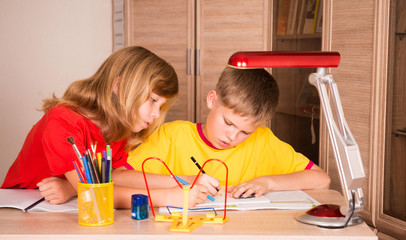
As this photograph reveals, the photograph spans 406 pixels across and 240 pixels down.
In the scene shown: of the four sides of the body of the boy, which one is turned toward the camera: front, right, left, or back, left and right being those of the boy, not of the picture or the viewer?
front

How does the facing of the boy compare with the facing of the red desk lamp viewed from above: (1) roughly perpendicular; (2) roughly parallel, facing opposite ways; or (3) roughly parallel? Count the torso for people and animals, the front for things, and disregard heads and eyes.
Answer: roughly perpendicular

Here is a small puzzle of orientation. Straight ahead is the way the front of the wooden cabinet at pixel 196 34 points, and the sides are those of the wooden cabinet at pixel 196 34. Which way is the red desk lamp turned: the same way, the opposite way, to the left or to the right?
to the right

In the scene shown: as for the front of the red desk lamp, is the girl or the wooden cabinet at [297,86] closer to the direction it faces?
the girl

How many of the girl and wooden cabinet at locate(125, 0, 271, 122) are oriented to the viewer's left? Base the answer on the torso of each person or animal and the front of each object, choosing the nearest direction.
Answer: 0

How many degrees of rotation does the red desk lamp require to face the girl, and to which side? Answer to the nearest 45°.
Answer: approximately 45° to its right

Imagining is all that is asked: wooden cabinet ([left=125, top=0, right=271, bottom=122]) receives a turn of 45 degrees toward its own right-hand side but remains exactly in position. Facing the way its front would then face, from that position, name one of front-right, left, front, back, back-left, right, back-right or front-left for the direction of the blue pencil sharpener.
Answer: front-left

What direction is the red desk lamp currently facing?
to the viewer's left

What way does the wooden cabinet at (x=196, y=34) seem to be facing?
toward the camera

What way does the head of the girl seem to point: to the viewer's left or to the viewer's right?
to the viewer's right

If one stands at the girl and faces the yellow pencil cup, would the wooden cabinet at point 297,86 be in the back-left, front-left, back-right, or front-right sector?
back-left

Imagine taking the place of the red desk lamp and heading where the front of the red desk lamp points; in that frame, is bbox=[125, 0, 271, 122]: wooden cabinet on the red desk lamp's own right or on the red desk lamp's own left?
on the red desk lamp's own right

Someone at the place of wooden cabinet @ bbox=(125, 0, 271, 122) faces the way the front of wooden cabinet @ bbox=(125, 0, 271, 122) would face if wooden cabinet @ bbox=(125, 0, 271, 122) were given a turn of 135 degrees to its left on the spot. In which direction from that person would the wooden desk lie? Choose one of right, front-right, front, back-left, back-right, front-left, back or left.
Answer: back-right
